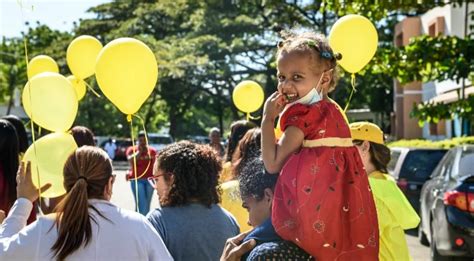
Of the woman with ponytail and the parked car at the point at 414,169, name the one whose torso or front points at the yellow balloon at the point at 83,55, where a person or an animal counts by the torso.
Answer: the woman with ponytail

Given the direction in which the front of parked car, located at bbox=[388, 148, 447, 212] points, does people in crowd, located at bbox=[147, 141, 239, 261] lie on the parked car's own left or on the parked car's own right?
on the parked car's own left

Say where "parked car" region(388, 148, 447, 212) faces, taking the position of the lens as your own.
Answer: facing away from the viewer and to the left of the viewer

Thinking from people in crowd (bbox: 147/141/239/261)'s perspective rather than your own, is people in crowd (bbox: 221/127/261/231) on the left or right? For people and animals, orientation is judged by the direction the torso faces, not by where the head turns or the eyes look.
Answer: on their right

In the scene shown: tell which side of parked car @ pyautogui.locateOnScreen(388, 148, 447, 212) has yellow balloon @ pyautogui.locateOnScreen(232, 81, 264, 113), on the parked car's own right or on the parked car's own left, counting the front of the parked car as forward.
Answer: on the parked car's own left

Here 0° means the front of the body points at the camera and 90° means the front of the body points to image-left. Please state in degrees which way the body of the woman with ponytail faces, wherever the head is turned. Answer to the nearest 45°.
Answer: approximately 180°

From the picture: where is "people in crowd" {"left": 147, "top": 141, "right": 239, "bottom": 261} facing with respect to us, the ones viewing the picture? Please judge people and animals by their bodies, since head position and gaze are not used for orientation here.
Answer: facing away from the viewer and to the left of the viewer

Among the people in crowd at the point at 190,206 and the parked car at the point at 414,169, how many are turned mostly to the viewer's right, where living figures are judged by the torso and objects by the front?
0

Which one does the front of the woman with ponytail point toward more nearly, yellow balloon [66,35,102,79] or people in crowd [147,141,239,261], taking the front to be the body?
the yellow balloon

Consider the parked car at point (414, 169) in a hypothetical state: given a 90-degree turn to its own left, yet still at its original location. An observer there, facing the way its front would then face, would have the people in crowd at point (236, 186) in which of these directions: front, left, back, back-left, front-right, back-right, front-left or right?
front-left

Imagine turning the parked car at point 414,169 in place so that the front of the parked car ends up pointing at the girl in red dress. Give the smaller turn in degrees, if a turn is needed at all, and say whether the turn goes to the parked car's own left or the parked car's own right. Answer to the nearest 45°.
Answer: approximately 135° to the parked car's own left

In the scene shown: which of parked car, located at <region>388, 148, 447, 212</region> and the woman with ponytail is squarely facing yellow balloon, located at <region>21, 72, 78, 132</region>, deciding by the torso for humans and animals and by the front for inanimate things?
the woman with ponytail
